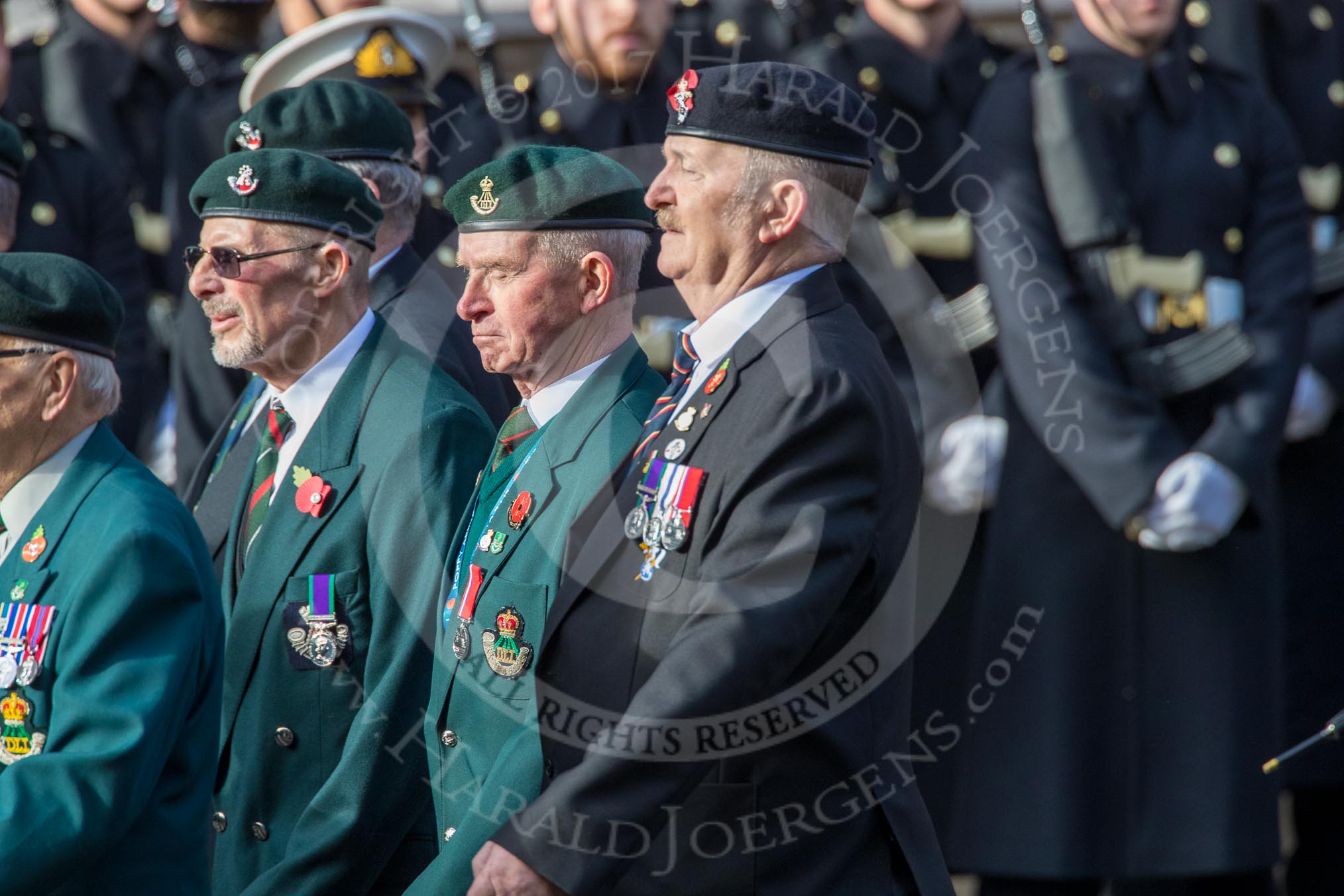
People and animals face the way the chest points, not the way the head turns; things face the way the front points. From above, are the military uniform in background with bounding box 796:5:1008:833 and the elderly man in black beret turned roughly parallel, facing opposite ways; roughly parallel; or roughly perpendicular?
roughly perpendicular

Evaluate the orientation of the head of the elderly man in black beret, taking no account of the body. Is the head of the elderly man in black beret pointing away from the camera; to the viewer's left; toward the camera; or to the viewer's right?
to the viewer's left

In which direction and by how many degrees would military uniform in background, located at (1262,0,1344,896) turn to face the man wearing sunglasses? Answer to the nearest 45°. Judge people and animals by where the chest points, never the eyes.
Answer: approximately 45° to its right

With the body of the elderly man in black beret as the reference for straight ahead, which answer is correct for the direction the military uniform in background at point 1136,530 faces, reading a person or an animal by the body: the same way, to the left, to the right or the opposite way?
to the left

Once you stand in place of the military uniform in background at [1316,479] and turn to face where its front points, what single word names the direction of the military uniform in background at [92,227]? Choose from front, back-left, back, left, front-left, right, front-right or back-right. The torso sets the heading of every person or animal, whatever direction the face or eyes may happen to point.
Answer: right

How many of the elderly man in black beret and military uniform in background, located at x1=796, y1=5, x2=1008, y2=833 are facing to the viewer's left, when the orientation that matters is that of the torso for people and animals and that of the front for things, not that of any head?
1

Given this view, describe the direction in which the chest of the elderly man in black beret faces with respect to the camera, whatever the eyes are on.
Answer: to the viewer's left

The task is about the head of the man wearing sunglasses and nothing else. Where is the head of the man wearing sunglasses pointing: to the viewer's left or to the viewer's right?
to the viewer's left

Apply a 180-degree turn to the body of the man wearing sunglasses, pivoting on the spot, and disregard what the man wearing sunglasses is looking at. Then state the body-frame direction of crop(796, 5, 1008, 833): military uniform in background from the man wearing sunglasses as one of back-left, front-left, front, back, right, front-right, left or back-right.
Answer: front

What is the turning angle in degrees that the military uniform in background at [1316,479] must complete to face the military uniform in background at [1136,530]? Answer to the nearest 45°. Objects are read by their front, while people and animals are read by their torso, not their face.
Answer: approximately 45° to its right

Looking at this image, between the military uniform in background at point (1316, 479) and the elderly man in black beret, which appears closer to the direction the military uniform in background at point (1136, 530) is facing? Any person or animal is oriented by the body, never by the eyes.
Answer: the elderly man in black beret
